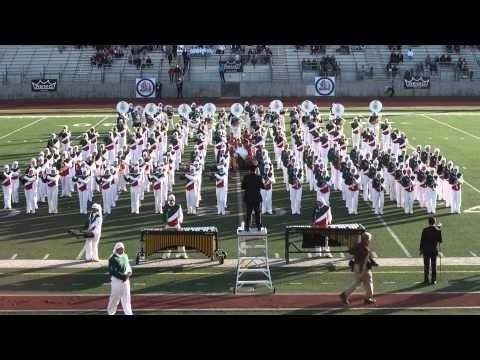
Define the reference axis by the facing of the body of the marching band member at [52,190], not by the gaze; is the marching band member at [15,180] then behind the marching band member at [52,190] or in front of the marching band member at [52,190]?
behind

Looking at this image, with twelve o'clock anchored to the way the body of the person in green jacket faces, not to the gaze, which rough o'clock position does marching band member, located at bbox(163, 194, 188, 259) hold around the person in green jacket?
The marching band member is roughly at 8 o'clock from the person in green jacket.

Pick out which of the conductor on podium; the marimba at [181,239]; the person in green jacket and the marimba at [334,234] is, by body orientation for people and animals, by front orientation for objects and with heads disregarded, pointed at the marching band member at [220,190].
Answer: the conductor on podium

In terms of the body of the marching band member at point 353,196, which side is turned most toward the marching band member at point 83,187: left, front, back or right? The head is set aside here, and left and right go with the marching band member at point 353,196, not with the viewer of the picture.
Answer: right

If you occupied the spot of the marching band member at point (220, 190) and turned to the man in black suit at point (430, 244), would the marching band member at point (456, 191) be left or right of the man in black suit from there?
left
